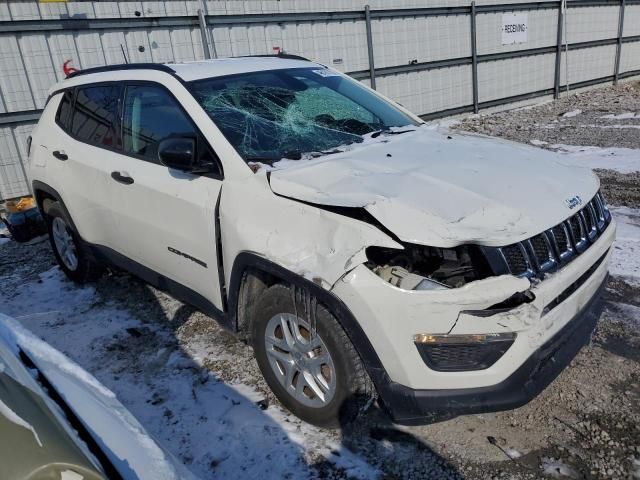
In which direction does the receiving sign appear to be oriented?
toward the camera

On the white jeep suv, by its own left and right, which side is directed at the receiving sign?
left

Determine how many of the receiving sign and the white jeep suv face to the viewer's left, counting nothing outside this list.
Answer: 0

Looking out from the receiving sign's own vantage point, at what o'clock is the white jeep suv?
The white jeep suv is roughly at 12 o'clock from the receiving sign.

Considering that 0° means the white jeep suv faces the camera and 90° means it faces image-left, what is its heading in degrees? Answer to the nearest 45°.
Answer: approximately 315°

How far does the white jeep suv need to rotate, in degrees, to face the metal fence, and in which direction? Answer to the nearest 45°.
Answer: approximately 135° to its left
